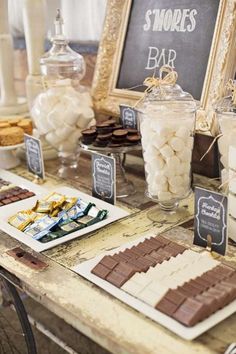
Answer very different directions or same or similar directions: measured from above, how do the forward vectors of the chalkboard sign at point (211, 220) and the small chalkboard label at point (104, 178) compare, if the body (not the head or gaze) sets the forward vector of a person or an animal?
same or similar directions

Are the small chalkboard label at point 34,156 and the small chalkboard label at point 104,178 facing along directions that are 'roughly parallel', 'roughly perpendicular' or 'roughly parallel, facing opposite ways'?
roughly parallel

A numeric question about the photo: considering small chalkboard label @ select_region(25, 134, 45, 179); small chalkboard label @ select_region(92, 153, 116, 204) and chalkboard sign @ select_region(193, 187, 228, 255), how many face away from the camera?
0

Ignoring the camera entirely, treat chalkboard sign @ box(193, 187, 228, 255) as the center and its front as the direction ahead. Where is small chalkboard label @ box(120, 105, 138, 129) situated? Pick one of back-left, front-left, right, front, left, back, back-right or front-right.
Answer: right

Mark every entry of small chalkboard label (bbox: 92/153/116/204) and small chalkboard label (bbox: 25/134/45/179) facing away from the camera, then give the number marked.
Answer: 0

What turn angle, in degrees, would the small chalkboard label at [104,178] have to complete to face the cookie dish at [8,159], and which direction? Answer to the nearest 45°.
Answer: approximately 90° to its right

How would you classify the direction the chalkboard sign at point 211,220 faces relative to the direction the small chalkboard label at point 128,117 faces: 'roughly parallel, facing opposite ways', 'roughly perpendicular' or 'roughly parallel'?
roughly parallel

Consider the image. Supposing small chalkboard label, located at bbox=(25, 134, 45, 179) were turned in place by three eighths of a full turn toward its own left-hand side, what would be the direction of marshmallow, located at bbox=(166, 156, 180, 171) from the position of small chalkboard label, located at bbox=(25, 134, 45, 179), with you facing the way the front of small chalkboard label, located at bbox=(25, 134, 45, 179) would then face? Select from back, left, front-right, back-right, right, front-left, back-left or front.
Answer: front-right

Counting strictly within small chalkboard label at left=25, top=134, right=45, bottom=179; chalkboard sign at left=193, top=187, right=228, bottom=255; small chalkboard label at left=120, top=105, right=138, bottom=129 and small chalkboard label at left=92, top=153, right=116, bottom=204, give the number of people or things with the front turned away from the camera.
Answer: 0

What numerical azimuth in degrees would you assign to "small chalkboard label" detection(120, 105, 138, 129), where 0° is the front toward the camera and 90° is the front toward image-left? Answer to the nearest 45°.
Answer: approximately 45°

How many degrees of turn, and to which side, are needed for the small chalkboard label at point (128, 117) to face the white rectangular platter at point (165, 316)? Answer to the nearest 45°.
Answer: approximately 45° to its left

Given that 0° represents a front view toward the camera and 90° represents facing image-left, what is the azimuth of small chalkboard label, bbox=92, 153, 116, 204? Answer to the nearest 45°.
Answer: approximately 45°

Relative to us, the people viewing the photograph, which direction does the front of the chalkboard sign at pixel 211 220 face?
facing the viewer and to the left of the viewer
